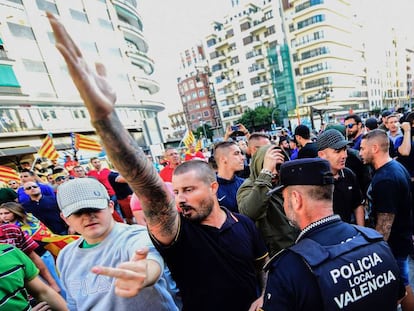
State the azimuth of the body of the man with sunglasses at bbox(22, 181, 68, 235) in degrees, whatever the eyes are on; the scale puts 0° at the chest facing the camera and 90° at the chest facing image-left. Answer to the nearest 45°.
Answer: approximately 0°

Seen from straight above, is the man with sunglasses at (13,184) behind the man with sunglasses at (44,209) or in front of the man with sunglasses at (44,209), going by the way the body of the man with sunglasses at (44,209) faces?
behind

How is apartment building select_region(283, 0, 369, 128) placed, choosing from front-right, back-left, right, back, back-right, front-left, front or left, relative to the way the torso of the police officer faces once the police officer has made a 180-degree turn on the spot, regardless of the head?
back-left

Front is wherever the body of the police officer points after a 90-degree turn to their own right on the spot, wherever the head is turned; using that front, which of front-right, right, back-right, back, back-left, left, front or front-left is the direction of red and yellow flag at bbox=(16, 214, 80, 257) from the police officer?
back-left

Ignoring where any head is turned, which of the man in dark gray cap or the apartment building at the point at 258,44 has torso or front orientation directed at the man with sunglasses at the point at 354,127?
the apartment building

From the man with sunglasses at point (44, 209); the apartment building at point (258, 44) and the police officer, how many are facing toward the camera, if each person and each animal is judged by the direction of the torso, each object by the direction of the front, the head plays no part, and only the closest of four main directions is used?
2

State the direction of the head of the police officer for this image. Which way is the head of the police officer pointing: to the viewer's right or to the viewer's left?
to the viewer's left

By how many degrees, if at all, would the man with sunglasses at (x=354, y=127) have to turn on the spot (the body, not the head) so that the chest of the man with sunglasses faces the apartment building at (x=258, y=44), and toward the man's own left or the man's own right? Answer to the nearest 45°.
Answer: approximately 135° to the man's own right

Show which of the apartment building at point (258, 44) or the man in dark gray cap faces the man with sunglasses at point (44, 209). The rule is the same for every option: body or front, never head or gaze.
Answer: the apartment building

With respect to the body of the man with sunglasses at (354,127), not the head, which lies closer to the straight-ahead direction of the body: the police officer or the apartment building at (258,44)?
the police officer

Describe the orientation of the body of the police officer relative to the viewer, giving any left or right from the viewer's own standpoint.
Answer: facing away from the viewer and to the left of the viewer

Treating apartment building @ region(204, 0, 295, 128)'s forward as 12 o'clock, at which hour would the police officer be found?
The police officer is roughly at 12 o'clock from the apartment building.
